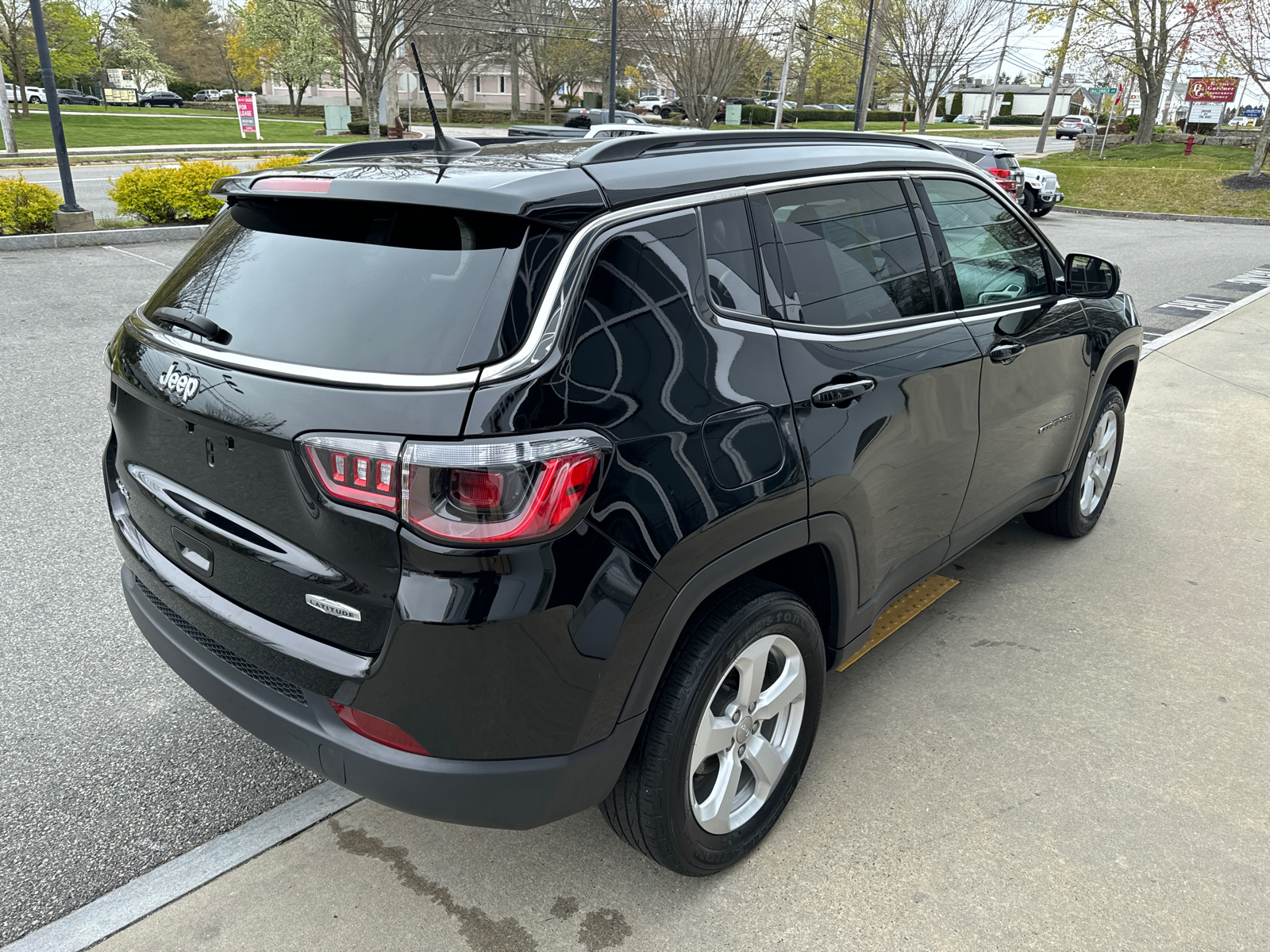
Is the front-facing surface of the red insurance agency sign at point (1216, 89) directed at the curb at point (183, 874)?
yes

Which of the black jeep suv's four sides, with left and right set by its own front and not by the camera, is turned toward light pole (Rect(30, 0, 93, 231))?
left

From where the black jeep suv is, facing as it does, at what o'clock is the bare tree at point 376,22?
The bare tree is roughly at 10 o'clock from the black jeep suv.

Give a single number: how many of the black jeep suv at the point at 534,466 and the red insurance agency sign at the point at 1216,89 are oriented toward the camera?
1

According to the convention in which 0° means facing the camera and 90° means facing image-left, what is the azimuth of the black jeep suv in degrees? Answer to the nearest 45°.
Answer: approximately 225°

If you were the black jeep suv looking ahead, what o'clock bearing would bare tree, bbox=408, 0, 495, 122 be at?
The bare tree is roughly at 10 o'clock from the black jeep suv.

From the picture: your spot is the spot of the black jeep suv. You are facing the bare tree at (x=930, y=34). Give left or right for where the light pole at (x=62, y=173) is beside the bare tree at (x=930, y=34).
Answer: left

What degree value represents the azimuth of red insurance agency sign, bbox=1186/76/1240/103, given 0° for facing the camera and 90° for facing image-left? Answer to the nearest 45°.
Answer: approximately 0°

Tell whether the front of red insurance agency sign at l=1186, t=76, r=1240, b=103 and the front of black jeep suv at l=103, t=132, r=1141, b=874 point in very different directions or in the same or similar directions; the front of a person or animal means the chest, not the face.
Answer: very different directions
